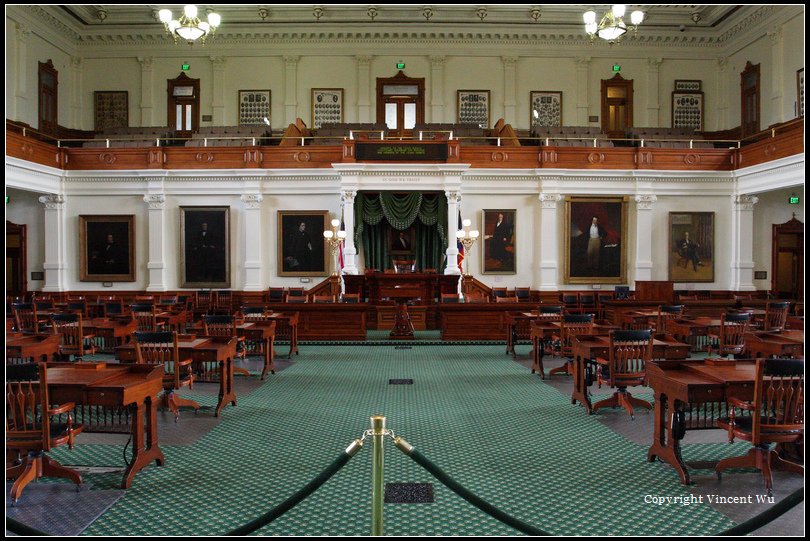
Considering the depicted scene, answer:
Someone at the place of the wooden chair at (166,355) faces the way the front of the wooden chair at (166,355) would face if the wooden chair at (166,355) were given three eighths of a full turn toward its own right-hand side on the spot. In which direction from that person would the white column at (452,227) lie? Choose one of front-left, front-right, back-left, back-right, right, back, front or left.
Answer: back-left

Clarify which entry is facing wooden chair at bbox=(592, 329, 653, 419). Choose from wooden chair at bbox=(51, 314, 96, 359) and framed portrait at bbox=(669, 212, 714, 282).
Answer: the framed portrait

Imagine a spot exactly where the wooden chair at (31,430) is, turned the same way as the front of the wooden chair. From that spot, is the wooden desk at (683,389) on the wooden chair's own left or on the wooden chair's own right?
on the wooden chair's own right

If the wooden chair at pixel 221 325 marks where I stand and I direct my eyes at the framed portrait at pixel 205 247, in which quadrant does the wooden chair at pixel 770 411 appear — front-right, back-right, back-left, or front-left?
back-right

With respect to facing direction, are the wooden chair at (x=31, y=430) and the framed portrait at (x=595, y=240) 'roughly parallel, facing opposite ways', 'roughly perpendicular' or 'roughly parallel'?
roughly parallel, facing opposite ways

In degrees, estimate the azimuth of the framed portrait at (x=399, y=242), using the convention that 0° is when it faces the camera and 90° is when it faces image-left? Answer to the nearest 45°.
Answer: approximately 0°

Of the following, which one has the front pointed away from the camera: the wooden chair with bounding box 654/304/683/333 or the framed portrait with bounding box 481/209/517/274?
the wooden chair

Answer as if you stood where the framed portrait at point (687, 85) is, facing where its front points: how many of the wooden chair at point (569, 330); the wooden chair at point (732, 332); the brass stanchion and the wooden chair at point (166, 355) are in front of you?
4

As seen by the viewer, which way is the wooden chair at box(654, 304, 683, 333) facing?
away from the camera

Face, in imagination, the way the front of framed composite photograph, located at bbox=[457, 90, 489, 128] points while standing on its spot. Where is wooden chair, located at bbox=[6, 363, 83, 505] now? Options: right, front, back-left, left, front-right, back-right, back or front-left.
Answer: front

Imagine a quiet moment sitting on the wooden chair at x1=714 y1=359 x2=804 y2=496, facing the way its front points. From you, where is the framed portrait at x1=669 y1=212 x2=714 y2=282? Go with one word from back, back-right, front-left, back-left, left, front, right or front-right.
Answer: front-right

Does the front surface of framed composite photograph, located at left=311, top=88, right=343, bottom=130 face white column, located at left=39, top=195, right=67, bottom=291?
no

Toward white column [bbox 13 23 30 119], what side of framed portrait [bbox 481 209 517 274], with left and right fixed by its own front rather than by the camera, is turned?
right

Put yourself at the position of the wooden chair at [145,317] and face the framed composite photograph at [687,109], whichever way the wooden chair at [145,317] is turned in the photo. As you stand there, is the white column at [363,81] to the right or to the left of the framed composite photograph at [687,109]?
left

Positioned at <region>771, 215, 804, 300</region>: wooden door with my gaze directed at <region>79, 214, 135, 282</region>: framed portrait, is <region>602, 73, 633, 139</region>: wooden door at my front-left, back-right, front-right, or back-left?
front-right

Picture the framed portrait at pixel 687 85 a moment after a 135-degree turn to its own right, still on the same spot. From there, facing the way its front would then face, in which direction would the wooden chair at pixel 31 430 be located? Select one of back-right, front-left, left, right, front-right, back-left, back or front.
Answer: back-left

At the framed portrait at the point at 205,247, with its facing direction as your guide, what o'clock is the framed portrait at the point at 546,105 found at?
the framed portrait at the point at 546,105 is roughly at 9 o'clock from the framed portrait at the point at 205,247.

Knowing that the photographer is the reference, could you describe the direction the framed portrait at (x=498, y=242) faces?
facing the viewer

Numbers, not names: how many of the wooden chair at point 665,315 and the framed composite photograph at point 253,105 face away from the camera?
1

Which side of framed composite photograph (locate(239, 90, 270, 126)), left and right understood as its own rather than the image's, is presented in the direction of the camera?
front

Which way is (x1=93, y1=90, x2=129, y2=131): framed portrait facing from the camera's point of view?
toward the camera

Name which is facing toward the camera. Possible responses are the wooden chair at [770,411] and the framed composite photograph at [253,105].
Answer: the framed composite photograph
